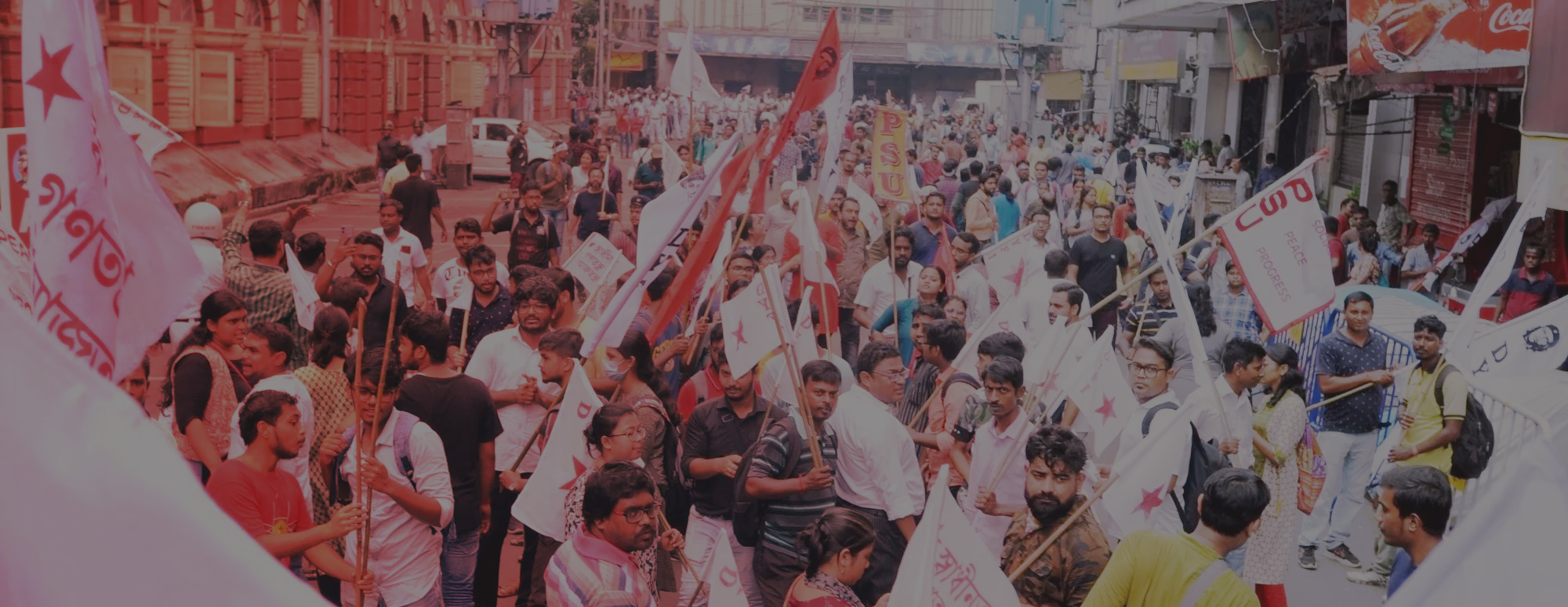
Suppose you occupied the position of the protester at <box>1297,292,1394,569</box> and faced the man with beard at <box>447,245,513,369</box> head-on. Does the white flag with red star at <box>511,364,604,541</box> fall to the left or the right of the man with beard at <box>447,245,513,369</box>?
left

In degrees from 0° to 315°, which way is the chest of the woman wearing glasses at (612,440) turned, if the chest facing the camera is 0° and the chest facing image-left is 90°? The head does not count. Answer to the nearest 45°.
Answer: approximately 315°

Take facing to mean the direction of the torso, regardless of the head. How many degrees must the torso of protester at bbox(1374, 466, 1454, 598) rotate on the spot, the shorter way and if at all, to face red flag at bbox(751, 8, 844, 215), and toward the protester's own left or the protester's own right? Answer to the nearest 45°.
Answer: approximately 45° to the protester's own right

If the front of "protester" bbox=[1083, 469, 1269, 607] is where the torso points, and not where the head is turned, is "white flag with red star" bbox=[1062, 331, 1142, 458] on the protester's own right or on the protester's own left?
on the protester's own left

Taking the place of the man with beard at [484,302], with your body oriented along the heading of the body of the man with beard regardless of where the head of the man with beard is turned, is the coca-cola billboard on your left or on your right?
on your left

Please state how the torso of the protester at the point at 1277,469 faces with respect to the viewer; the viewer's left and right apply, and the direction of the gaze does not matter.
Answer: facing to the left of the viewer

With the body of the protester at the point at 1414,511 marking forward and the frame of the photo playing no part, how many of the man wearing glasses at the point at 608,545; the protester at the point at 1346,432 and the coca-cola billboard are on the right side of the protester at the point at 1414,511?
2

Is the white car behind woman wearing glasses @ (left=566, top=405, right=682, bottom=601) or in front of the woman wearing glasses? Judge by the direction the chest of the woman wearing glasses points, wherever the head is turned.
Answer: behind

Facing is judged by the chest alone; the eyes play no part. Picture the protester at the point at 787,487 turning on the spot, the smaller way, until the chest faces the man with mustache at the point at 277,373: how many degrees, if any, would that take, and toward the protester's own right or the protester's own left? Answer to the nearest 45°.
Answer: approximately 135° to the protester's own right

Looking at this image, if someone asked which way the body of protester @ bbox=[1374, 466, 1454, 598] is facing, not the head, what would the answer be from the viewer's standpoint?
to the viewer's left
